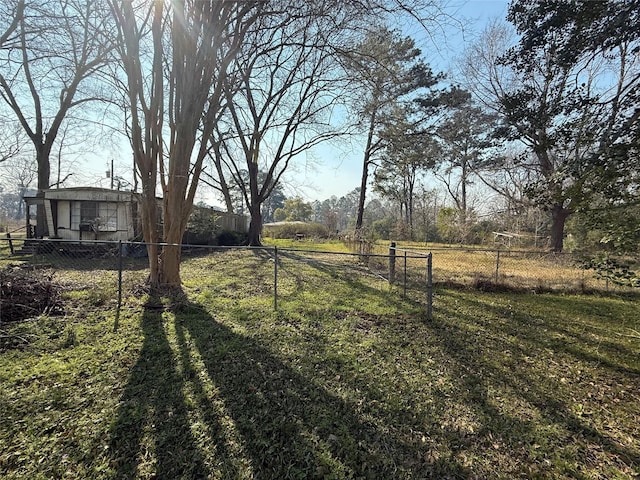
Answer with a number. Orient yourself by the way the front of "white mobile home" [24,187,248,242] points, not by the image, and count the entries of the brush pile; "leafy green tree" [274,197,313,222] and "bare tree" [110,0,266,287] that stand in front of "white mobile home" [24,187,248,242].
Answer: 2

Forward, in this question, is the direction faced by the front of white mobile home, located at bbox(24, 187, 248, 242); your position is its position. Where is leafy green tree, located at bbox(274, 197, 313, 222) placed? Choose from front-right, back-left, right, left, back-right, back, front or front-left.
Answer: back-left

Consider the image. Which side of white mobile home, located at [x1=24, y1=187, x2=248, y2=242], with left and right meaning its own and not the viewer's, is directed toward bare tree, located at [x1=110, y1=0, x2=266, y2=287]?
front

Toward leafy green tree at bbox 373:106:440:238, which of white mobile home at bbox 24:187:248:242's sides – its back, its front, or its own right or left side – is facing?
left

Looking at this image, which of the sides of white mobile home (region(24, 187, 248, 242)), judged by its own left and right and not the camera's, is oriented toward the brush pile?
front

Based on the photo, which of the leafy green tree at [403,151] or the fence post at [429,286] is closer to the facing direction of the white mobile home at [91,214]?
the fence post

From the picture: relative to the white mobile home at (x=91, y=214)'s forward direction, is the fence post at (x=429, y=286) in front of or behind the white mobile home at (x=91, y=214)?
in front

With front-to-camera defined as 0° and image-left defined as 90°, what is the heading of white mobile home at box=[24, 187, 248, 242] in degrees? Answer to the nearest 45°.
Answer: approximately 0°

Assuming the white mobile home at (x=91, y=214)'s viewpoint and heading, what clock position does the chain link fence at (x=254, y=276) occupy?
The chain link fence is roughly at 11 o'clock from the white mobile home.
